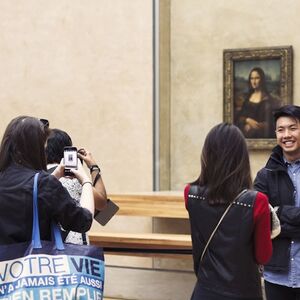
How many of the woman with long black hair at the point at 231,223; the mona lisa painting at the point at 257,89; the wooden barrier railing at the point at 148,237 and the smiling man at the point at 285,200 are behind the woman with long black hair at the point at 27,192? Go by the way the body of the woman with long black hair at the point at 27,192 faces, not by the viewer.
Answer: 0

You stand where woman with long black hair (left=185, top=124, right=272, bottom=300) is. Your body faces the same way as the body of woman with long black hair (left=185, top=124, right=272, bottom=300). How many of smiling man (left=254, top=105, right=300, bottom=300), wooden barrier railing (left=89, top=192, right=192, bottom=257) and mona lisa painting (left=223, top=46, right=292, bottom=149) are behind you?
0

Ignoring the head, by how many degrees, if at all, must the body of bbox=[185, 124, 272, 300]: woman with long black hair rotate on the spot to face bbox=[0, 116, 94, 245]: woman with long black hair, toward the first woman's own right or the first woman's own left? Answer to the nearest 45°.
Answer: approximately 90° to the first woman's own left

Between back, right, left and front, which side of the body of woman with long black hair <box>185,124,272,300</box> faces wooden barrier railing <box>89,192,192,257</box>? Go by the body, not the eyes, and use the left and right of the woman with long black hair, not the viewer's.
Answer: front

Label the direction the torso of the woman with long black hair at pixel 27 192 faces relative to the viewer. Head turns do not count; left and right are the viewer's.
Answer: facing away from the viewer and to the right of the viewer

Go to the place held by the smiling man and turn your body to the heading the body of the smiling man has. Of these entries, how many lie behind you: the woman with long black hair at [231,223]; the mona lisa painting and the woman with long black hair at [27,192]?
1

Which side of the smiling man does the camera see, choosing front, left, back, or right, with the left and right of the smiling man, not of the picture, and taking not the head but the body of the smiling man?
front

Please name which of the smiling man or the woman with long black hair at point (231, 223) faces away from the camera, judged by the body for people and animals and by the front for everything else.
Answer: the woman with long black hair

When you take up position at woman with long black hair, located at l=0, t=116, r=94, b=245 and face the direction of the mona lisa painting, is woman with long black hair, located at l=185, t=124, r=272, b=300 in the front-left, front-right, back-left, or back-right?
front-right

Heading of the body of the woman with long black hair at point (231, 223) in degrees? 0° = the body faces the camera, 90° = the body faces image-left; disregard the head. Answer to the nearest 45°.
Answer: approximately 180°

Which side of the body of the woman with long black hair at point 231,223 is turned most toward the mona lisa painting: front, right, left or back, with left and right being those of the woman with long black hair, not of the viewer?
front
